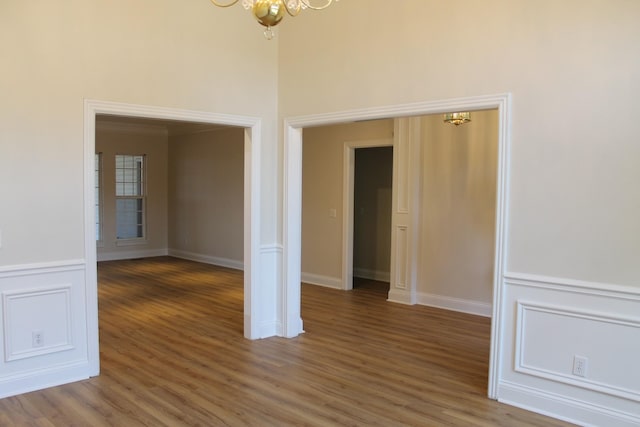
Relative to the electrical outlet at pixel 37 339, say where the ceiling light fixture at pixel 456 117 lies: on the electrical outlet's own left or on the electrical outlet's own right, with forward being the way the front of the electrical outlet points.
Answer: on the electrical outlet's own left

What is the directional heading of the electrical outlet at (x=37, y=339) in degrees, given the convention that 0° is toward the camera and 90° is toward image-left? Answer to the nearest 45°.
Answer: approximately 0°

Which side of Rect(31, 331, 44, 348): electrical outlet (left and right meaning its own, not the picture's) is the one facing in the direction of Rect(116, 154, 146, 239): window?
back

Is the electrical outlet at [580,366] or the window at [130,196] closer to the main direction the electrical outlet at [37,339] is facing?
the electrical outlet

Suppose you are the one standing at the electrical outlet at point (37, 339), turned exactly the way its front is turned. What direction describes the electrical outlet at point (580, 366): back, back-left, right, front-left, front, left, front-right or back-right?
front-left
